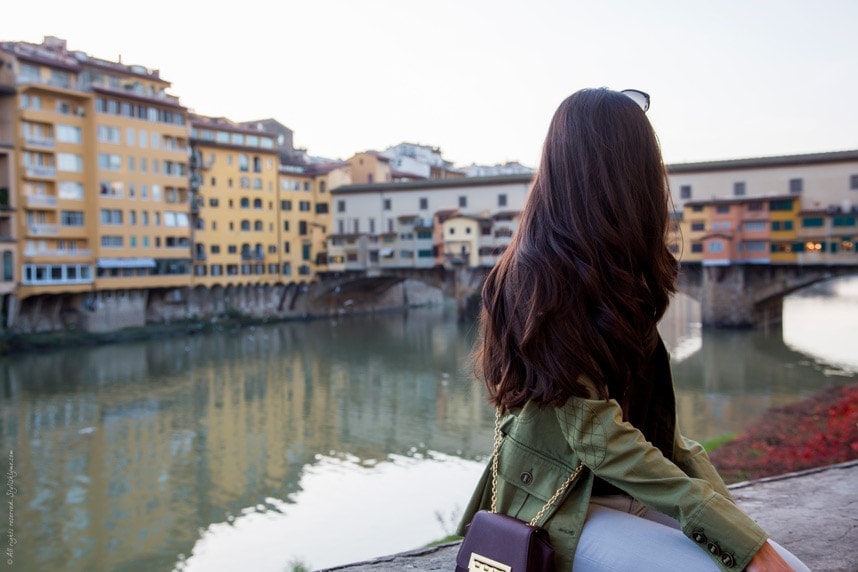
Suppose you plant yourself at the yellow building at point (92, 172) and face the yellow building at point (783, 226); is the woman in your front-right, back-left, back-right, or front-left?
front-right

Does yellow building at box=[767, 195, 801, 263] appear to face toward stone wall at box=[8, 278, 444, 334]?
no

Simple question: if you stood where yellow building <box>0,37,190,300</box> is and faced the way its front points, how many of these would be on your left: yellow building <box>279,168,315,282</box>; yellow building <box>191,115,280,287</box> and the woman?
2

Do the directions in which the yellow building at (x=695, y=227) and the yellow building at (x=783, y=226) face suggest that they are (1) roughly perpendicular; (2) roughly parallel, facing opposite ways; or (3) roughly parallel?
roughly parallel

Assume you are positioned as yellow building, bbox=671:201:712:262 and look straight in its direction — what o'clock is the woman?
The woman is roughly at 12 o'clock from the yellow building.

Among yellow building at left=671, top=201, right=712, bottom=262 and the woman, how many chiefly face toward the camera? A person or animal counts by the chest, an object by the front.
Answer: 1

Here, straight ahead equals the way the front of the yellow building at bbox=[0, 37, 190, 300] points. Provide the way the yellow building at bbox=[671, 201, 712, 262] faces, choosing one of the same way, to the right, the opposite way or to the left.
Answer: to the right

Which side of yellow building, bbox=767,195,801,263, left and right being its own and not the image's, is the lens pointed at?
front

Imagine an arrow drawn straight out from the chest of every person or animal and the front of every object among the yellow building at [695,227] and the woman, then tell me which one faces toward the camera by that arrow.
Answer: the yellow building

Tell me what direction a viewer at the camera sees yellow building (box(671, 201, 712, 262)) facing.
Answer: facing the viewer

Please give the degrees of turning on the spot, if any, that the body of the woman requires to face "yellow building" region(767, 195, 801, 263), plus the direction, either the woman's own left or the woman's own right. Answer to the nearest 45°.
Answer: approximately 45° to the woman's own left

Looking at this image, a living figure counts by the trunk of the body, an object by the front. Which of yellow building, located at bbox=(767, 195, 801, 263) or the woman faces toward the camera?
the yellow building

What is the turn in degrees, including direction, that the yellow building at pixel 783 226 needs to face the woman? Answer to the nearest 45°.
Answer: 0° — it already faces them

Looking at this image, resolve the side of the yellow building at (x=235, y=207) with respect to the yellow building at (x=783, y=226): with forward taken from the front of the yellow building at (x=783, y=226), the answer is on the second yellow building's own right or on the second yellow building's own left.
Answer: on the second yellow building's own right

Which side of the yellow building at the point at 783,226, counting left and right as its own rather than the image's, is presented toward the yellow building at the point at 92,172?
right

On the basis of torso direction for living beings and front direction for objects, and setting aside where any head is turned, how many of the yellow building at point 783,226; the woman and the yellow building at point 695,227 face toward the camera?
2

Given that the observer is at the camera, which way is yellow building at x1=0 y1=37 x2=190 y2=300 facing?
facing the viewer and to the right of the viewer

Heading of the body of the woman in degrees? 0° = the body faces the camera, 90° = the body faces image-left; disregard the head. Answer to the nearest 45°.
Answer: approximately 225°

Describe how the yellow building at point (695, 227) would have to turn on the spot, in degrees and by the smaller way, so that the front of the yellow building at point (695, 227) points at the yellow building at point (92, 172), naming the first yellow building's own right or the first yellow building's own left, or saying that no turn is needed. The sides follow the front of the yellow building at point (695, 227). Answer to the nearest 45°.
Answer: approximately 90° to the first yellow building's own right
